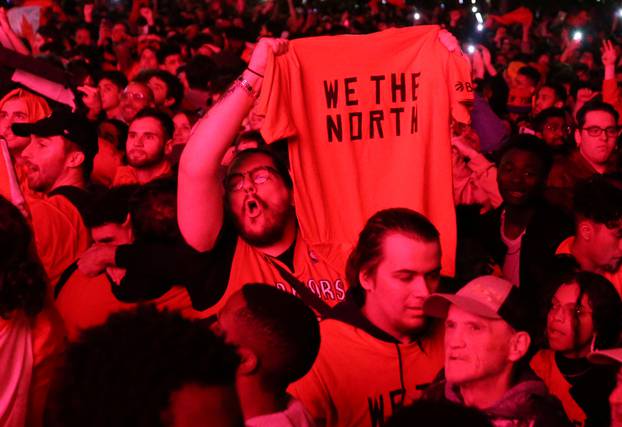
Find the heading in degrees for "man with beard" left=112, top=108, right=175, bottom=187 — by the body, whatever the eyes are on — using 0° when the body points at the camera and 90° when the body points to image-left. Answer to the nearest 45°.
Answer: approximately 45°

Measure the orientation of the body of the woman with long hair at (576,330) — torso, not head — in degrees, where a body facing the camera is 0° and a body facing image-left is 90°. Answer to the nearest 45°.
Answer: approximately 45°

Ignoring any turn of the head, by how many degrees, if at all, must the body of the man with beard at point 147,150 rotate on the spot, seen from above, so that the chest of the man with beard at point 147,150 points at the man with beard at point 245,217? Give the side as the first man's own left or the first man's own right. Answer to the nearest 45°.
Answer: approximately 45° to the first man's own left

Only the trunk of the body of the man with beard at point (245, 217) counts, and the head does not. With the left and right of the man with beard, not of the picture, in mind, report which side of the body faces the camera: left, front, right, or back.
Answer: front

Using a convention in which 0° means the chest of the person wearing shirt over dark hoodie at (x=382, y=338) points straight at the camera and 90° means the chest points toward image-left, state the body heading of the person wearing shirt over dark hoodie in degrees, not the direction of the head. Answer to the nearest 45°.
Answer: approximately 315°

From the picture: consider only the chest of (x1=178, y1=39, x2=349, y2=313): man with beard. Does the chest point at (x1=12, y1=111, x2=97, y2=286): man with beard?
no

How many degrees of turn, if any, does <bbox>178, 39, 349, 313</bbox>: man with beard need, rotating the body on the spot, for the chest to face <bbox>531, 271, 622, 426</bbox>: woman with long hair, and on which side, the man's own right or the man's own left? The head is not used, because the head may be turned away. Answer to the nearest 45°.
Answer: approximately 90° to the man's own left

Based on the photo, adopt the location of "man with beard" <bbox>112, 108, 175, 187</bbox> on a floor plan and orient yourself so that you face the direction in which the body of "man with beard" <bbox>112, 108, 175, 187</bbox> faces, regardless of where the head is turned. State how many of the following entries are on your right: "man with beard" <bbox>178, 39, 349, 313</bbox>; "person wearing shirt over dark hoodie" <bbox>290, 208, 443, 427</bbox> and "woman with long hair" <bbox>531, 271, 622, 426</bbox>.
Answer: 0

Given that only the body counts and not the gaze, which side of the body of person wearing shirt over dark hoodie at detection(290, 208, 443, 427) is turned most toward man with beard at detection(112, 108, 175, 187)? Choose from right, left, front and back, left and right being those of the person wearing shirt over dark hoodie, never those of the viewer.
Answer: back

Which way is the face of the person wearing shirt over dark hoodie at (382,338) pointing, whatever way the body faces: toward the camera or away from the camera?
toward the camera
